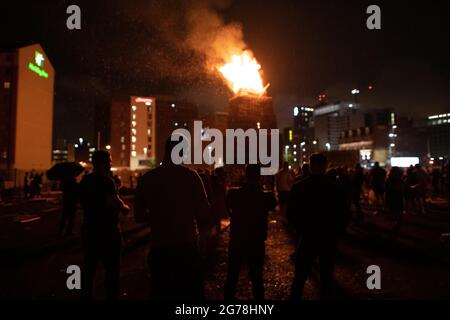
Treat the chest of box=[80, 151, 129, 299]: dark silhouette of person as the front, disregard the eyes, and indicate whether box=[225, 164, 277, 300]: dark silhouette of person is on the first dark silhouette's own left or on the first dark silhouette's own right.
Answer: on the first dark silhouette's own right

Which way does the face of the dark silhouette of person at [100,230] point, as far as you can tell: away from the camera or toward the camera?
away from the camera

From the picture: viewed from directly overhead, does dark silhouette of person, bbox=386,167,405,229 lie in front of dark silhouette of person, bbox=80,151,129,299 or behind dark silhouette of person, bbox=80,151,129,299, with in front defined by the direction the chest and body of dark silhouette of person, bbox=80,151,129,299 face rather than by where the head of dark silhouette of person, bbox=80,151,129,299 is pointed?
in front

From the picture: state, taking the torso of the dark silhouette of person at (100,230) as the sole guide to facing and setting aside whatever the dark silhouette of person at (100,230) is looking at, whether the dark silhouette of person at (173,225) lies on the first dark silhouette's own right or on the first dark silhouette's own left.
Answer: on the first dark silhouette's own right

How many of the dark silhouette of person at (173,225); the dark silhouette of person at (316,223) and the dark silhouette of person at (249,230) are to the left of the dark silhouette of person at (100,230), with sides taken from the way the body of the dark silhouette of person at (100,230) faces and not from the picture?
0

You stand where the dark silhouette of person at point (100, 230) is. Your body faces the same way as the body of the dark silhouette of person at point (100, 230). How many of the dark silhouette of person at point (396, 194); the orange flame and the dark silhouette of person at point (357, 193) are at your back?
0

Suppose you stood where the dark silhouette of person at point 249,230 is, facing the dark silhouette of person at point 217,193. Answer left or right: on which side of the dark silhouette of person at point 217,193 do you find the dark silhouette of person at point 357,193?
right

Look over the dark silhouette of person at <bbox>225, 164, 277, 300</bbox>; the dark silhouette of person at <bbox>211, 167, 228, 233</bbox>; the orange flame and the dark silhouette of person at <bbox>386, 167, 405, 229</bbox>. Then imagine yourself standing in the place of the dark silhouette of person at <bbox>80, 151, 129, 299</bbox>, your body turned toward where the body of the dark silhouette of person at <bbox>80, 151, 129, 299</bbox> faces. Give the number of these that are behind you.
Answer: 0

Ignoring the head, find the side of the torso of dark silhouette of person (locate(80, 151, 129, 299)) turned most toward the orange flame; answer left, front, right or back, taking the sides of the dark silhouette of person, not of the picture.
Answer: front

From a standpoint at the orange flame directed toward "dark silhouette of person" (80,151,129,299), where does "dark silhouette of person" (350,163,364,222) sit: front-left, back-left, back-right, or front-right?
front-left

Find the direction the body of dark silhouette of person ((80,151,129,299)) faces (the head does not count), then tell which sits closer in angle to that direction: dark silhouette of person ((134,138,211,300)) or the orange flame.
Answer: the orange flame

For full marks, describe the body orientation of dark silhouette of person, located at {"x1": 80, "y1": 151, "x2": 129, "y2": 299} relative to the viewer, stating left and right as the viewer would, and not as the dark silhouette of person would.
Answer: facing away from the viewer and to the right of the viewer

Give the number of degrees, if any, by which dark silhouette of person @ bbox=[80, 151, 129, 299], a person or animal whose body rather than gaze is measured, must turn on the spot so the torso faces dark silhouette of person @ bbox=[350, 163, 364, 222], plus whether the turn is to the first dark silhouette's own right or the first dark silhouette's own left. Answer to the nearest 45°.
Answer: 0° — they already face them

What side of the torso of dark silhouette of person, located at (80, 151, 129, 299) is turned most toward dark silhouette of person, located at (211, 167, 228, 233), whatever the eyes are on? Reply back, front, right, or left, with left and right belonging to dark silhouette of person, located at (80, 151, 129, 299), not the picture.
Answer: front

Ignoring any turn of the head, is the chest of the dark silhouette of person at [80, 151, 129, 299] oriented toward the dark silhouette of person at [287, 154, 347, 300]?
no
